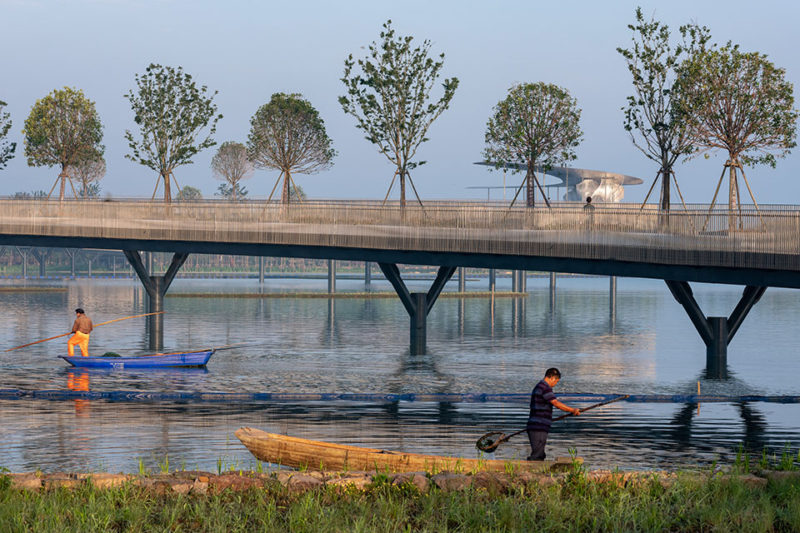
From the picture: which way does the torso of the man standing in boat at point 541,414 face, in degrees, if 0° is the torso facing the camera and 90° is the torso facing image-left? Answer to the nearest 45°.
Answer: approximately 270°

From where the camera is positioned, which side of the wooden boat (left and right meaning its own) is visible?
left

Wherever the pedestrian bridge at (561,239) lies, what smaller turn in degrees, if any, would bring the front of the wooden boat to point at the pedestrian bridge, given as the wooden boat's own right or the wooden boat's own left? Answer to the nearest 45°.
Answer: approximately 90° to the wooden boat's own right

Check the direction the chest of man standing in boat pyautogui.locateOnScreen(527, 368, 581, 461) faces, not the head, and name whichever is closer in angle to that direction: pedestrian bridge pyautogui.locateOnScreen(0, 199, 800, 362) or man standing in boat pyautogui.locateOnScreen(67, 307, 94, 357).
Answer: the pedestrian bridge

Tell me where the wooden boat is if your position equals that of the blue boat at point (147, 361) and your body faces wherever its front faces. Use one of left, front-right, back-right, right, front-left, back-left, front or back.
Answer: right

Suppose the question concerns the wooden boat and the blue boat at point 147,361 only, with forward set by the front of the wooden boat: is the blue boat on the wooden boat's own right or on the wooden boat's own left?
on the wooden boat's own right

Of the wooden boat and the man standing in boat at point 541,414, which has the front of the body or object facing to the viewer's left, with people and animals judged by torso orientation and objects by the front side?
the wooden boat

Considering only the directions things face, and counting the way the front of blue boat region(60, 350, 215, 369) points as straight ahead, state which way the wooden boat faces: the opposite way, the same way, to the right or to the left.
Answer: the opposite way

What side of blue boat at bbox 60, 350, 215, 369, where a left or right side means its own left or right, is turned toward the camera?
right
